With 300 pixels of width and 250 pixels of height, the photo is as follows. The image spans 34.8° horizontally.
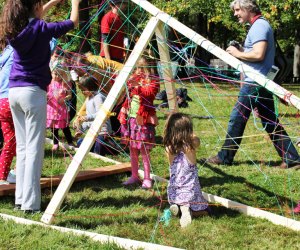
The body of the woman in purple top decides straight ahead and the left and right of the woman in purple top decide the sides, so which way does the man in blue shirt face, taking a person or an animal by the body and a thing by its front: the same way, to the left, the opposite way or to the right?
to the left

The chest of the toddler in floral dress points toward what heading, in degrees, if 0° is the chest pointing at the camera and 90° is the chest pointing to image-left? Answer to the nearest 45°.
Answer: approximately 180°

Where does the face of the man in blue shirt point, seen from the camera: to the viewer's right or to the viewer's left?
to the viewer's left

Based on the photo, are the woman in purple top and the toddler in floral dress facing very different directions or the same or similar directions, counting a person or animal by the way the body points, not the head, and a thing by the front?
same or similar directions

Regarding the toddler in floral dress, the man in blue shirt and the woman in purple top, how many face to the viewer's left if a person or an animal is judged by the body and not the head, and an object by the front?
1

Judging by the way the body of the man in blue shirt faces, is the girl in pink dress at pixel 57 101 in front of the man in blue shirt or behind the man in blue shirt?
in front

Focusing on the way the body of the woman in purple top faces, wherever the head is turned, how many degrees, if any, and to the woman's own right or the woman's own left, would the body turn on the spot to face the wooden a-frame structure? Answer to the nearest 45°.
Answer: approximately 45° to the woman's own right

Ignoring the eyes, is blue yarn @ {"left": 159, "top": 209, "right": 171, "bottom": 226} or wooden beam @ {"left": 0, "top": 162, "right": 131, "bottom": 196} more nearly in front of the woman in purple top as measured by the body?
the wooden beam

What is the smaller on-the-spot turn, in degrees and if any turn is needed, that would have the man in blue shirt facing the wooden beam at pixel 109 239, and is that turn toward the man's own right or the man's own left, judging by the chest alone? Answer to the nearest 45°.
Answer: approximately 90° to the man's own left

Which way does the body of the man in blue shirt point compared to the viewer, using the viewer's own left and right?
facing to the left of the viewer

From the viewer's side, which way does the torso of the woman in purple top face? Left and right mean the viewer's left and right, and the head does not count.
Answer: facing away from the viewer and to the right of the viewer

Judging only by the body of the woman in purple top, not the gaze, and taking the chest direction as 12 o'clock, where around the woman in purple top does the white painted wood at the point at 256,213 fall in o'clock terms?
The white painted wood is roughly at 2 o'clock from the woman in purple top.

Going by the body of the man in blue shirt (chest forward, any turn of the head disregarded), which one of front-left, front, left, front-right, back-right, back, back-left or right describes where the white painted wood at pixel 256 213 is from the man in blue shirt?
left

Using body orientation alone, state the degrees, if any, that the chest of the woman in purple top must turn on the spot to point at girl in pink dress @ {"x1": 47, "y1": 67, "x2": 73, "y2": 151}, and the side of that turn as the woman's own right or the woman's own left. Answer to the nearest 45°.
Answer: approximately 45° to the woman's own left
